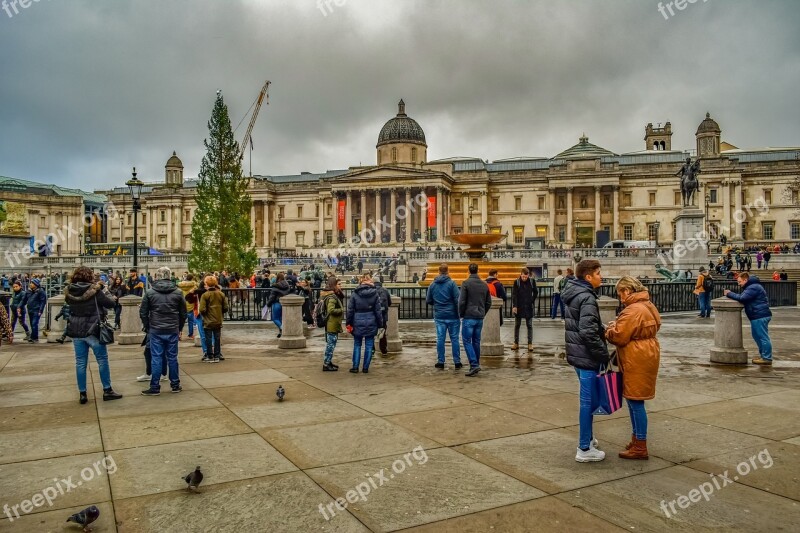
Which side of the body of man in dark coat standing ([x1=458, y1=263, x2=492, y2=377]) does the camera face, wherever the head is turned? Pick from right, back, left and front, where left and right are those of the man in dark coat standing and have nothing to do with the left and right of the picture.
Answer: back

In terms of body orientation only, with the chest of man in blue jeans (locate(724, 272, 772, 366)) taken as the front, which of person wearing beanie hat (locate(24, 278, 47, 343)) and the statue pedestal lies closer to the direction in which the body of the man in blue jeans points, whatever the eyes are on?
the person wearing beanie hat

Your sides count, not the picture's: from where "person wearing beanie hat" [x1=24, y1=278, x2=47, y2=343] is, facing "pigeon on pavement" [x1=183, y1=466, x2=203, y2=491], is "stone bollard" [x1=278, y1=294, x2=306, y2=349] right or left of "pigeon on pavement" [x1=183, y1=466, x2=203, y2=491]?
left

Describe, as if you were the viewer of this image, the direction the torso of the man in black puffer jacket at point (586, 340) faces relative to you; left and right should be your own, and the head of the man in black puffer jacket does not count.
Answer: facing to the right of the viewer

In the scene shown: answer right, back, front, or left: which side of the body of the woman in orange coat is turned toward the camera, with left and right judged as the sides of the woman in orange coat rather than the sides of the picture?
left

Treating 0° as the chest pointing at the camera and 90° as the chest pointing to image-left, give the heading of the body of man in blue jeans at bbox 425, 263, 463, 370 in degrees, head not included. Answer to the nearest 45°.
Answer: approximately 180°

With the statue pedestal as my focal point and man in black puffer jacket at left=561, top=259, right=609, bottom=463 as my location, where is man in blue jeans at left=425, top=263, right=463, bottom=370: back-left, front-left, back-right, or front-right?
front-left

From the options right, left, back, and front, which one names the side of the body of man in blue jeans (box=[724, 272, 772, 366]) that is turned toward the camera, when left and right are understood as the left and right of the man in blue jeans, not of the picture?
left

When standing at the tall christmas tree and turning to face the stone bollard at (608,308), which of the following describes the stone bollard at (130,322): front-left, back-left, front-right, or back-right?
front-right

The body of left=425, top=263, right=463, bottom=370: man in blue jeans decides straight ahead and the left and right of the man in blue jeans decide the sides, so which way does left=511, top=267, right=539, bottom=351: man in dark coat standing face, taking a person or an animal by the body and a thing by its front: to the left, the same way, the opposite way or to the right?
the opposite way

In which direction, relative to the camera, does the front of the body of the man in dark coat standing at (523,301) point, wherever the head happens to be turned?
toward the camera

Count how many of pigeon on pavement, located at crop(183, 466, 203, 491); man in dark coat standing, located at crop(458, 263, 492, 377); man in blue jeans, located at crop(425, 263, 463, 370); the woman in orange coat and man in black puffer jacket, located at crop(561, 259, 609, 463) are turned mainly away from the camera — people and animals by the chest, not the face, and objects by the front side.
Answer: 2

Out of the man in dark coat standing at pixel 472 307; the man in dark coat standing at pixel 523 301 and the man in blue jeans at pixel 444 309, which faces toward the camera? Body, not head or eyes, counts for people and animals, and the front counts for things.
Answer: the man in dark coat standing at pixel 523 301

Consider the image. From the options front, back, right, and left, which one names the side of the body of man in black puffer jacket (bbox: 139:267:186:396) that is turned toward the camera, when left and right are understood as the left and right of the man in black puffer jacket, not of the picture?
back

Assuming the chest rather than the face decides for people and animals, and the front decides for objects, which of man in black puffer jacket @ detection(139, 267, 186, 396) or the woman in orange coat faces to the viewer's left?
the woman in orange coat

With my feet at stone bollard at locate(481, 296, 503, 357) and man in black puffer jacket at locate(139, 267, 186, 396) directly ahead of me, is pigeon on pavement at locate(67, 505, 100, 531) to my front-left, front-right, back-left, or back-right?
front-left
